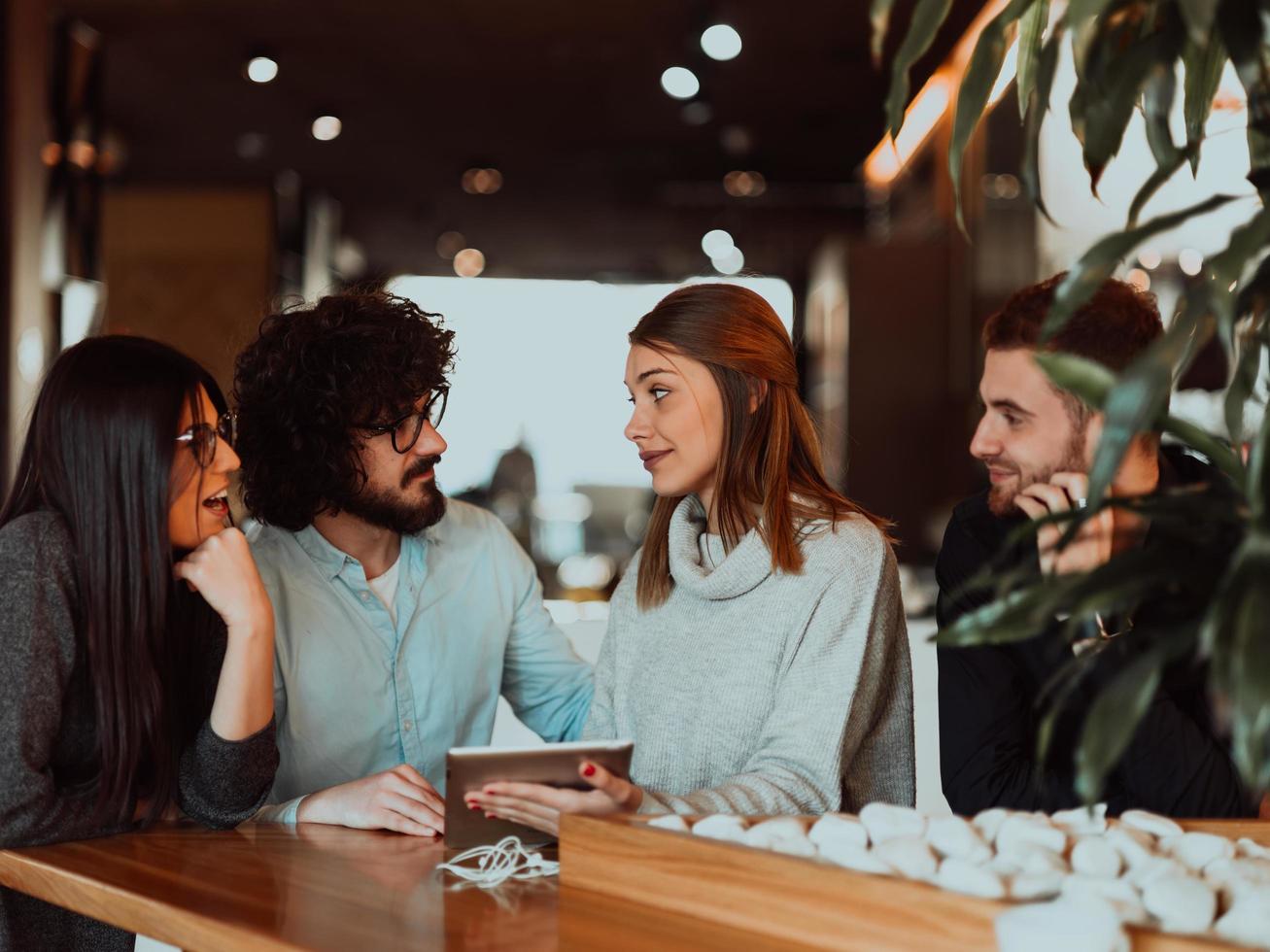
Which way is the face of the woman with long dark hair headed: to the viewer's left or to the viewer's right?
to the viewer's right

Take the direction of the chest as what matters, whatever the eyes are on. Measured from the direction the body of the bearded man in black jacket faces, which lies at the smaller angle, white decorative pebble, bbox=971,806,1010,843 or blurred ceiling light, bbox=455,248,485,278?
the white decorative pebble

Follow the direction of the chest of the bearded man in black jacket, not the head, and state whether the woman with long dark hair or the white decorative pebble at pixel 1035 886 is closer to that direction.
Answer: the woman with long dark hair

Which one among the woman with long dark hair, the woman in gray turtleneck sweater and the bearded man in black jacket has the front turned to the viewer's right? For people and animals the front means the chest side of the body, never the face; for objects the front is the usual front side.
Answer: the woman with long dark hair

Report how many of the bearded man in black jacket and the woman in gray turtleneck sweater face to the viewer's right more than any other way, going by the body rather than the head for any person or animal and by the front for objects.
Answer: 0

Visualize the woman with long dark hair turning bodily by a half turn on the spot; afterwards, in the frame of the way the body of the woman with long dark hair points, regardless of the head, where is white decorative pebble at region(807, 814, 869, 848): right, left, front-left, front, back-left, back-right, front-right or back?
back-left

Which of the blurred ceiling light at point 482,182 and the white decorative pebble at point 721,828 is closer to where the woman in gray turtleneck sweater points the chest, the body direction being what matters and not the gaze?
the white decorative pebble

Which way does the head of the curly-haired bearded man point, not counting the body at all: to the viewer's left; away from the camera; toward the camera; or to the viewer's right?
to the viewer's right

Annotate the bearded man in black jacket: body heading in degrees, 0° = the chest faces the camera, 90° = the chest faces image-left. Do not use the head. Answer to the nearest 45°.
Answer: approximately 45°

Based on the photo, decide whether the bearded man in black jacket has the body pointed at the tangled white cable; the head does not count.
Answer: yes

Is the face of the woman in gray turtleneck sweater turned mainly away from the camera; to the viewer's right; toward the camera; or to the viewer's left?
to the viewer's left

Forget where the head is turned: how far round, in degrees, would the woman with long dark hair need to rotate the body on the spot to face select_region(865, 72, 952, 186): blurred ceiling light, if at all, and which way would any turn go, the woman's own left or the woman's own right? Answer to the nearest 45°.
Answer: approximately 45° to the woman's own left

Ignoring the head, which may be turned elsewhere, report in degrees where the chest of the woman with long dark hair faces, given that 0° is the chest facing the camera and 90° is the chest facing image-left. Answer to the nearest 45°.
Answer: approximately 270°

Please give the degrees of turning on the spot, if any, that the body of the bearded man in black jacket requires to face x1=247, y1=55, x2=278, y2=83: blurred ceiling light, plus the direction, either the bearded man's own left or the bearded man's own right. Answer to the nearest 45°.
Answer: approximately 90° to the bearded man's own right

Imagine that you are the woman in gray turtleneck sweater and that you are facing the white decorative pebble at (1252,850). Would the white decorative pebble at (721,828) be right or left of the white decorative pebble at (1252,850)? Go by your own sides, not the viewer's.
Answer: right
